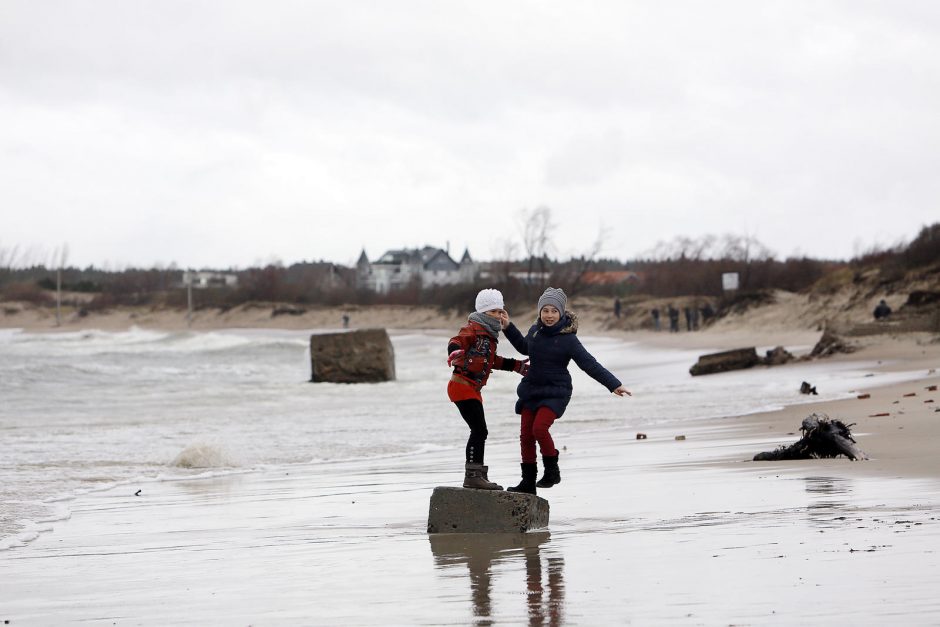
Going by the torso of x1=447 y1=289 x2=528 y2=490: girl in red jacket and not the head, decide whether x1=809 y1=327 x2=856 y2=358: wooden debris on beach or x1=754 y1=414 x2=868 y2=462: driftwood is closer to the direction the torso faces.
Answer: the driftwood

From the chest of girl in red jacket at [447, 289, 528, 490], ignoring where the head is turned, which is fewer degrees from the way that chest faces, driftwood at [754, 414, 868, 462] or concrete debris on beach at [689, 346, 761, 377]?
the driftwood

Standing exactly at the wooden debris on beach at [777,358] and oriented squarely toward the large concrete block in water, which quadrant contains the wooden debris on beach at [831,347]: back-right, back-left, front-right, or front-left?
back-right

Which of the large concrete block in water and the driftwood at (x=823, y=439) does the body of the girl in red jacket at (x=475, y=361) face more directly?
the driftwood

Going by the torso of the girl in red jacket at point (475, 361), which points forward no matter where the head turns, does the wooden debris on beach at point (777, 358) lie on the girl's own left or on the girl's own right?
on the girl's own left

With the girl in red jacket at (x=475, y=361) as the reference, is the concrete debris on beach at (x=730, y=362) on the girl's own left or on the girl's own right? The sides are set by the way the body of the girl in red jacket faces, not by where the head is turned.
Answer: on the girl's own left

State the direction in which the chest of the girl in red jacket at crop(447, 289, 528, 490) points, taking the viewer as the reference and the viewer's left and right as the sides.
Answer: facing the viewer and to the right of the viewer

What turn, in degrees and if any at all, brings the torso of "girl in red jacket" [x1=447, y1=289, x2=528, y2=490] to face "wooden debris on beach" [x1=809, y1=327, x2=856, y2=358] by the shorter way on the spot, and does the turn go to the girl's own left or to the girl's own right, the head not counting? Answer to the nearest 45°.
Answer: approximately 135° to the girl's own left

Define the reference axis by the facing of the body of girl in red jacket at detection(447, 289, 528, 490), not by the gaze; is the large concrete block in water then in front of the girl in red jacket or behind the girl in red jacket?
behind

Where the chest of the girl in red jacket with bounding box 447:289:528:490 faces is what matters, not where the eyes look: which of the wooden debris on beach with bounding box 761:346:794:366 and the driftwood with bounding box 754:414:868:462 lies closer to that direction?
the driftwood

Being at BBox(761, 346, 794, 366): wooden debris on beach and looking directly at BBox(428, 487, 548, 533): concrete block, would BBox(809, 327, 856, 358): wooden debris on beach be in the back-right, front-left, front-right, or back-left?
back-left
